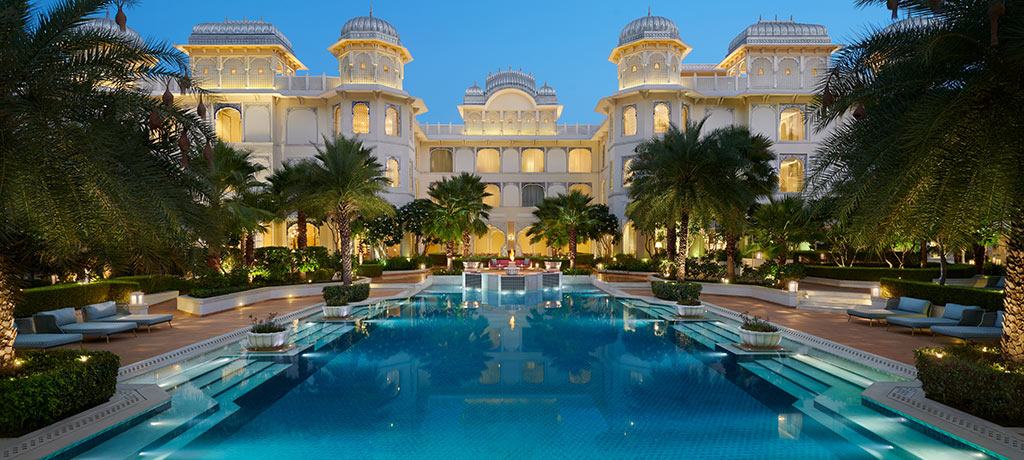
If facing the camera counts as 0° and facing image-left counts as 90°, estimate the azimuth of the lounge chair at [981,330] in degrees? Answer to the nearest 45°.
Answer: approximately 90°

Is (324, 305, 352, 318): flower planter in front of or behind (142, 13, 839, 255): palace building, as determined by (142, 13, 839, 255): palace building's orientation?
in front

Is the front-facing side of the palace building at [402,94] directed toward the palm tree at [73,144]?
yes

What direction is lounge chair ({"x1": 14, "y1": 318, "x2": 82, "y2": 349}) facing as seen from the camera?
to the viewer's right

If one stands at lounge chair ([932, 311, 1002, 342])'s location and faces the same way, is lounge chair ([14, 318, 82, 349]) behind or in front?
in front

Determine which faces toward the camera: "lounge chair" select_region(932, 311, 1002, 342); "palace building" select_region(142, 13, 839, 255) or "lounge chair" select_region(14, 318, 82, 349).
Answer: the palace building

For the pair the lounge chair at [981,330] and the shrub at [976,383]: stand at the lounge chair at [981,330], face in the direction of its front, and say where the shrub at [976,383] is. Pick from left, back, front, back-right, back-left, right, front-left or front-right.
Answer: left

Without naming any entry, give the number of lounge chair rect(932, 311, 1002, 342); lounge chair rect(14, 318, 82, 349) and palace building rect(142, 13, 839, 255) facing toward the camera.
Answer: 1

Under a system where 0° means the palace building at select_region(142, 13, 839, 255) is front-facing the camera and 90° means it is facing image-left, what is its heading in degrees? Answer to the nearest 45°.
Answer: approximately 0°

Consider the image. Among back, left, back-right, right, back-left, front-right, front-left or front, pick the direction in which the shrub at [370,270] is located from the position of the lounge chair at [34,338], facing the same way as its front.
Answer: front-left

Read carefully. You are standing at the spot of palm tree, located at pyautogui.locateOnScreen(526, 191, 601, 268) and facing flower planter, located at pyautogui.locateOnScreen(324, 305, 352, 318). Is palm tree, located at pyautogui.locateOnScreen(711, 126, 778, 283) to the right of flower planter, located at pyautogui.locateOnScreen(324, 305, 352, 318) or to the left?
left

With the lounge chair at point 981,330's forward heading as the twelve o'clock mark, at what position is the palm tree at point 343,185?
The palm tree is roughly at 12 o'clock from the lounge chair.
